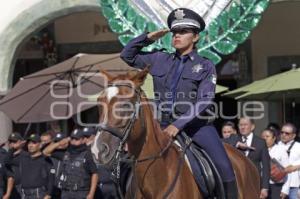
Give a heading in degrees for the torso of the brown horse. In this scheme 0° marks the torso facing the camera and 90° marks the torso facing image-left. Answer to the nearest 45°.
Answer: approximately 45°

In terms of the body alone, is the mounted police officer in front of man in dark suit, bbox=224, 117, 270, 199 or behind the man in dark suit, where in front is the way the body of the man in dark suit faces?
in front

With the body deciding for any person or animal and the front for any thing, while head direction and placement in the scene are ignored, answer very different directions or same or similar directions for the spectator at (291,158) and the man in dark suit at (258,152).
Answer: same or similar directions

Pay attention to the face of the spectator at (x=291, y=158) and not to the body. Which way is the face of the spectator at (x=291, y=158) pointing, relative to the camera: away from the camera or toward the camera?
toward the camera

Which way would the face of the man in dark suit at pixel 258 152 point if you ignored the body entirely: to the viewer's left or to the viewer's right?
to the viewer's left

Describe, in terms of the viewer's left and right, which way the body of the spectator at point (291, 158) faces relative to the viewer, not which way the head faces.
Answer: facing the viewer and to the left of the viewer

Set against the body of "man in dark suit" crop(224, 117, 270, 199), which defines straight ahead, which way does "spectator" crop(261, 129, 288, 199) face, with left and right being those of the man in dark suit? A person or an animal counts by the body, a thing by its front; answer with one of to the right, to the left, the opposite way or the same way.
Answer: the same way

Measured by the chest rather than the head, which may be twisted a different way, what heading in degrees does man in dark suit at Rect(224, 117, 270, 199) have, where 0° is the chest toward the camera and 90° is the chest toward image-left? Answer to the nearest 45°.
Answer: approximately 45°

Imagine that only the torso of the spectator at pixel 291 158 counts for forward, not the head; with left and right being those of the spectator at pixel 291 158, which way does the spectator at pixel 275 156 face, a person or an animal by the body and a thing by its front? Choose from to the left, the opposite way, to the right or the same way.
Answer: the same way

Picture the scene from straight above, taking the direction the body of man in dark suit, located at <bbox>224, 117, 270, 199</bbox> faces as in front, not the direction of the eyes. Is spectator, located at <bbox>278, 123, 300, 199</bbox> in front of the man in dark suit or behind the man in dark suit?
behind

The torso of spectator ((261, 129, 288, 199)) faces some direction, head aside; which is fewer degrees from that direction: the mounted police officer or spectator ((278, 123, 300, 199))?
the mounted police officer

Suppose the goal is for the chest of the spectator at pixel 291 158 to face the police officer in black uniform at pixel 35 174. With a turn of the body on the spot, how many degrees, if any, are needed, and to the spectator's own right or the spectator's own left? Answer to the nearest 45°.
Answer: approximately 45° to the spectator's own right
